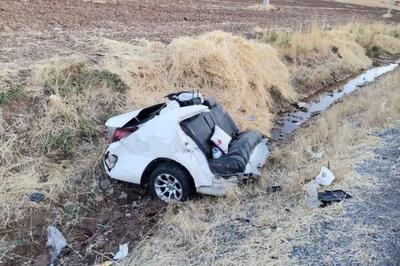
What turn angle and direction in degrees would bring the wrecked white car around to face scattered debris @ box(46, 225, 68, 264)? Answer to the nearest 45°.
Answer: approximately 90° to its right

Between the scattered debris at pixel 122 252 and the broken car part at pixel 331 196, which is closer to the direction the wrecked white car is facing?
the broken car part

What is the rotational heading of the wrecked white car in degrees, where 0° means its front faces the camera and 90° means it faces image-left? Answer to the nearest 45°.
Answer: approximately 315°

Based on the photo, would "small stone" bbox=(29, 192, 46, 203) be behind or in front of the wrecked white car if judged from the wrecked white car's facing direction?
behind

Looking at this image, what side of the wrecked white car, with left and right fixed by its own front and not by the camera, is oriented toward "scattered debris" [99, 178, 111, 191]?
back

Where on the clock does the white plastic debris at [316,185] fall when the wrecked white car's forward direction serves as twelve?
The white plastic debris is roughly at 11 o'clock from the wrecked white car.

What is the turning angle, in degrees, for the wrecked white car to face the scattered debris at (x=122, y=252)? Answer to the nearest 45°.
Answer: approximately 90° to its right
